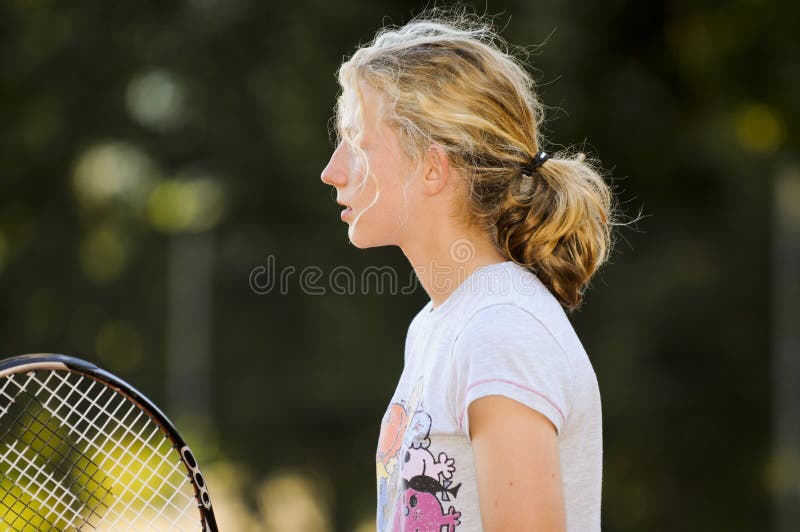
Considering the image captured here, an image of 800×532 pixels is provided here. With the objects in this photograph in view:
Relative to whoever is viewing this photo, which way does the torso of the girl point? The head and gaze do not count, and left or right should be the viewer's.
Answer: facing to the left of the viewer

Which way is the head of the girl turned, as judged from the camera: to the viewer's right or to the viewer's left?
to the viewer's left
